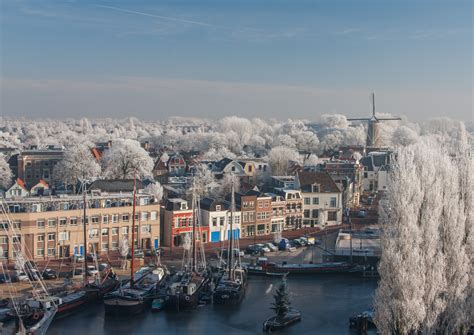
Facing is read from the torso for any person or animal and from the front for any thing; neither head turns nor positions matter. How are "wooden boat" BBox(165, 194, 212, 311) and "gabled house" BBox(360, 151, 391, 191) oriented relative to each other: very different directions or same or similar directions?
very different directions

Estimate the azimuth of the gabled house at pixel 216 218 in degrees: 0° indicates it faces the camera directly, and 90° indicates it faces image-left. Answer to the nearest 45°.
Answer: approximately 315°

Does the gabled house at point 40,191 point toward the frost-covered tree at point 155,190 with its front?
no

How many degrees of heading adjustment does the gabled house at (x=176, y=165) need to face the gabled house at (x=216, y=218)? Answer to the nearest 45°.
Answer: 0° — it already faces it

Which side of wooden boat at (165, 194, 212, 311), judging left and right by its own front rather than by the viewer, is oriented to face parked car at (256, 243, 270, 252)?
front

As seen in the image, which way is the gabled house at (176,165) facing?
toward the camera

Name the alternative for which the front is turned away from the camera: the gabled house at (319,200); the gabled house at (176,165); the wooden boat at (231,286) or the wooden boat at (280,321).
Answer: the wooden boat at (231,286)

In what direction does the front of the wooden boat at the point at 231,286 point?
away from the camera

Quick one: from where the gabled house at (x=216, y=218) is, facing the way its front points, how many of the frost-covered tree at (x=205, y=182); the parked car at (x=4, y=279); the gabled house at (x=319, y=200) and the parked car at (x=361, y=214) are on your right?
1

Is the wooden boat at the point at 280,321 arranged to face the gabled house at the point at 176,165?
no

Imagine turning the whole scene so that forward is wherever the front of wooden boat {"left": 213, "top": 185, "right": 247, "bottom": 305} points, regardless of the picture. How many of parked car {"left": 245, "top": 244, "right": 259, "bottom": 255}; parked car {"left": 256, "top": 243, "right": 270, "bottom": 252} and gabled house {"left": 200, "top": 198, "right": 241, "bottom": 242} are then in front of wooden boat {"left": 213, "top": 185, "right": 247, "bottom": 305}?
3

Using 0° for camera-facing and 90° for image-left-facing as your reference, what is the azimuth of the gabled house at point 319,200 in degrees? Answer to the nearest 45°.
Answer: approximately 0°

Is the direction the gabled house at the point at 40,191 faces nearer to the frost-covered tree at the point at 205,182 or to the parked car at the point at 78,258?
the parked car

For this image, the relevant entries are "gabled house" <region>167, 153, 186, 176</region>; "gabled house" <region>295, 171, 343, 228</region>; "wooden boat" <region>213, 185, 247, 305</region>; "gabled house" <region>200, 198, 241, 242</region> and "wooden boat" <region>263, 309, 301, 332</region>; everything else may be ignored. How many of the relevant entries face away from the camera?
1

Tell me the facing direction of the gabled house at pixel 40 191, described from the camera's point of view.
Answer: facing the viewer

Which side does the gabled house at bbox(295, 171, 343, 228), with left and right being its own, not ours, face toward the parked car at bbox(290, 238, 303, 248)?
front
